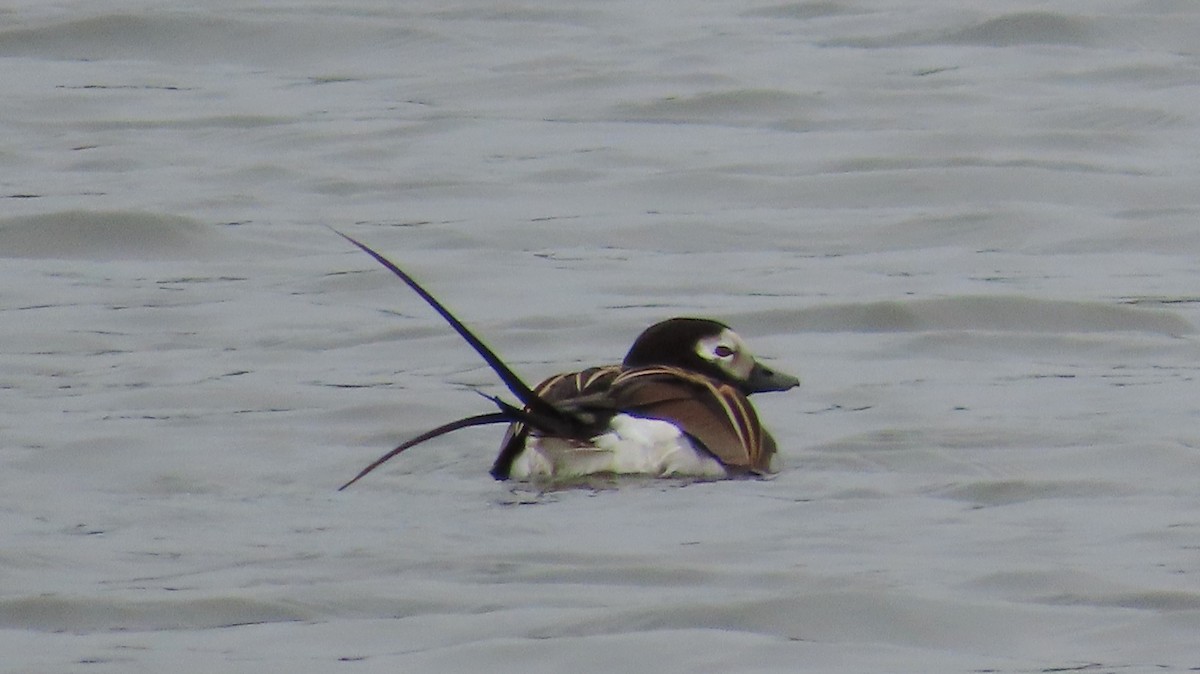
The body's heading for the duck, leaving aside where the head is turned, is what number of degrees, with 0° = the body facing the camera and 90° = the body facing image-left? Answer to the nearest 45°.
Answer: approximately 225°
